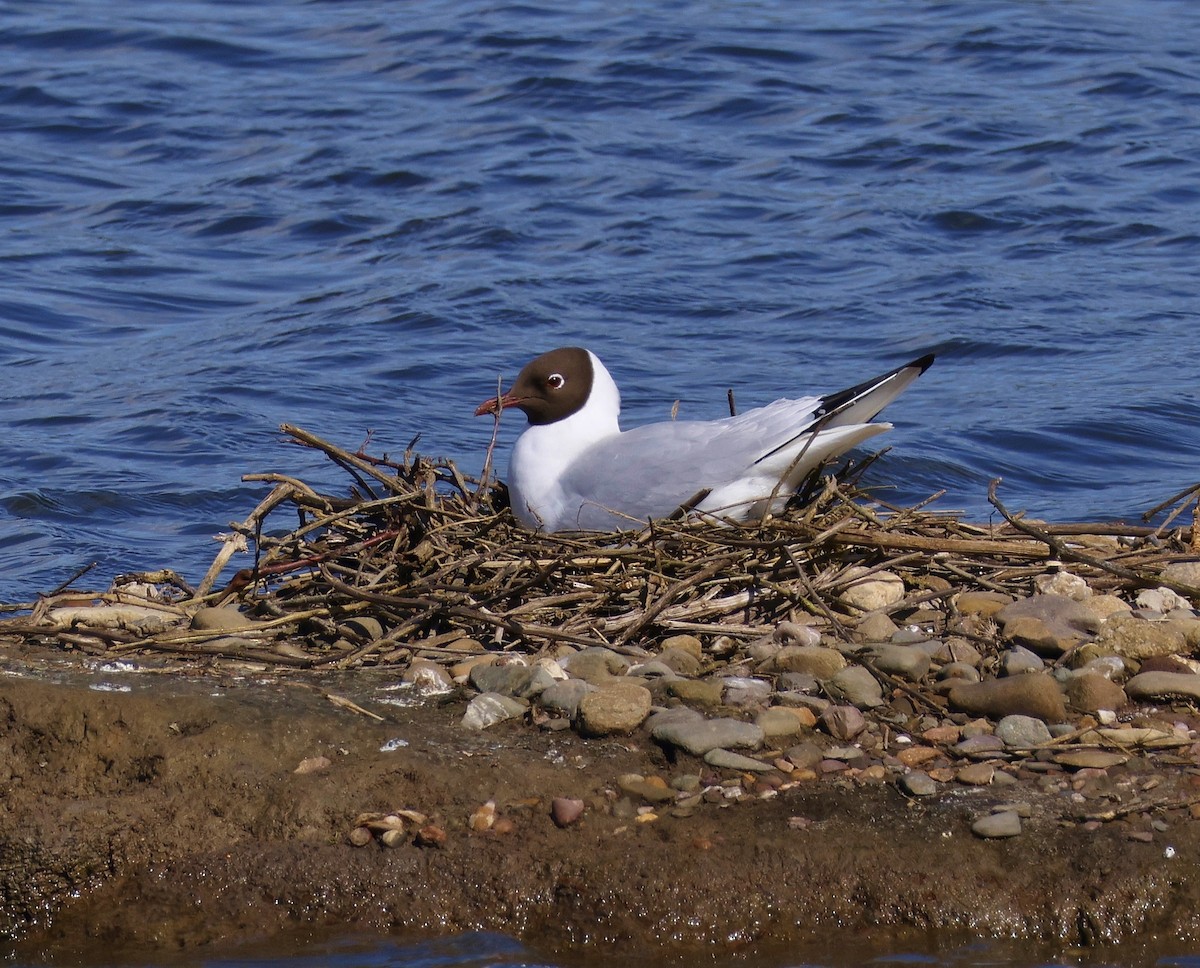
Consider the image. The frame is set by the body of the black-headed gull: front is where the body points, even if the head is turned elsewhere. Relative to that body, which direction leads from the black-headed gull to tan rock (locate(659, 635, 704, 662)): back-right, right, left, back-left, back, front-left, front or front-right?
left

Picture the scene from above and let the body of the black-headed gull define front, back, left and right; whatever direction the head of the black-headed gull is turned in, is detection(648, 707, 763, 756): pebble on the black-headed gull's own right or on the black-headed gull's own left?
on the black-headed gull's own left

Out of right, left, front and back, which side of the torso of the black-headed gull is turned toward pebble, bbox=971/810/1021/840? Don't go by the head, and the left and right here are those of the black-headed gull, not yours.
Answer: left

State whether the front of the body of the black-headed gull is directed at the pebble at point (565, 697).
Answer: no

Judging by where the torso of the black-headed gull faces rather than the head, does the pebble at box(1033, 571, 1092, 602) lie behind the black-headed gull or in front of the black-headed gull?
behind

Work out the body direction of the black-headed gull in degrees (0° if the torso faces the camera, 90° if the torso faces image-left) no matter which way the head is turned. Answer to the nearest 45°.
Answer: approximately 90°

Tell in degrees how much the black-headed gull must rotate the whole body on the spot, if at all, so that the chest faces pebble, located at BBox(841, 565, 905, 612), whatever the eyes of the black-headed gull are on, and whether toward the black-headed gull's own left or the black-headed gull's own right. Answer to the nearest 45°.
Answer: approximately 135° to the black-headed gull's own left

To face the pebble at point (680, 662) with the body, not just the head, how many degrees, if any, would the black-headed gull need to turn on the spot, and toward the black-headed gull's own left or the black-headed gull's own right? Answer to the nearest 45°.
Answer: approximately 90° to the black-headed gull's own left

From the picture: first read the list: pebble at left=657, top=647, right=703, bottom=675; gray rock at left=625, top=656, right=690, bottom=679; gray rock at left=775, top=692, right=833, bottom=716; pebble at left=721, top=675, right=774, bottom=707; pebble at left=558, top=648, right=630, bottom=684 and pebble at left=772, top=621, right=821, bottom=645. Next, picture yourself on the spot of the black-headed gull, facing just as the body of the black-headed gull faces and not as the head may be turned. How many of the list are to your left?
6

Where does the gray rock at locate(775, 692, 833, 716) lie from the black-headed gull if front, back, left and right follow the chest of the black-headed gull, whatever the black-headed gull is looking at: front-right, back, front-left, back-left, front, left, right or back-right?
left

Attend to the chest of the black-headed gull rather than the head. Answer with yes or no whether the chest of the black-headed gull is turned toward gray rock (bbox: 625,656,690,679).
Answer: no

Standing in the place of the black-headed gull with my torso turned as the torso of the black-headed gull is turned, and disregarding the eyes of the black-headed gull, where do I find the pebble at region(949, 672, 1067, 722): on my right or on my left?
on my left

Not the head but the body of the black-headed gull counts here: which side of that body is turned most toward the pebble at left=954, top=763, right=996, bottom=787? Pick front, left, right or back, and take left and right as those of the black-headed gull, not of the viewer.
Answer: left

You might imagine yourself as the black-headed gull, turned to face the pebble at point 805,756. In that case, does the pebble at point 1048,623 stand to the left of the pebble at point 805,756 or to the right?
left

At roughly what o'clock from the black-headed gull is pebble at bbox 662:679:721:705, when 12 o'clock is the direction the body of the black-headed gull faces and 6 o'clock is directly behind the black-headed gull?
The pebble is roughly at 9 o'clock from the black-headed gull.

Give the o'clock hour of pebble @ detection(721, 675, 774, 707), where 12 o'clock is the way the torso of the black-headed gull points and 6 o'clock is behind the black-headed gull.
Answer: The pebble is roughly at 9 o'clock from the black-headed gull.

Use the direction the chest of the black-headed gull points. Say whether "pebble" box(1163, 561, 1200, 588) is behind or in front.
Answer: behind

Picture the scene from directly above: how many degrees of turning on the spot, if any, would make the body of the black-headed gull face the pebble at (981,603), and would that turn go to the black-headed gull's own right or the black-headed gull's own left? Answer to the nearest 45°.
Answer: approximately 135° to the black-headed gull's own left

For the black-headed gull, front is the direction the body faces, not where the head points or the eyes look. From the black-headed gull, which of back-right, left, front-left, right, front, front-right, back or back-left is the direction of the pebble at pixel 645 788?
left

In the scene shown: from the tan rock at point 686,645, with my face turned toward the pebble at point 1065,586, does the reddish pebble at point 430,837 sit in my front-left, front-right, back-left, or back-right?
back-right
